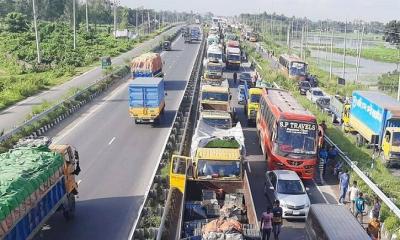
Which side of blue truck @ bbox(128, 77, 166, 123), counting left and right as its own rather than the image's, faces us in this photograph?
back

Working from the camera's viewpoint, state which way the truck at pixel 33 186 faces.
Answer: facing away from the viewer and to the right of the viewer

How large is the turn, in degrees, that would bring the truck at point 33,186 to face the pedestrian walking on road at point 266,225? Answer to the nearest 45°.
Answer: approximately 45° to its right

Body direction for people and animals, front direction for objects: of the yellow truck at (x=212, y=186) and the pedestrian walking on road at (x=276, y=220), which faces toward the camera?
the yellow truck

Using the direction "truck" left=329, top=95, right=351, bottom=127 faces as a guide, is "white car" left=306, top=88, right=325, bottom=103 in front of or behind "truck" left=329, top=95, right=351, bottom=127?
behind

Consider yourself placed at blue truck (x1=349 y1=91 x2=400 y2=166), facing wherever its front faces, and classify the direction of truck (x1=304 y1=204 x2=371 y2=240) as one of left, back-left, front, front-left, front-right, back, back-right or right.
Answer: front-right

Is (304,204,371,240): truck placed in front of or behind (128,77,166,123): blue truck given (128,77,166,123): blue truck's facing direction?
behind

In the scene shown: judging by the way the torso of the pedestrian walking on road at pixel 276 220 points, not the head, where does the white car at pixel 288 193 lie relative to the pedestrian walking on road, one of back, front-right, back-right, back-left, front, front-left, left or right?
front

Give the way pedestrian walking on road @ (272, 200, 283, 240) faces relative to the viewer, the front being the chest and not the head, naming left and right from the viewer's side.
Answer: facing away from the viewer

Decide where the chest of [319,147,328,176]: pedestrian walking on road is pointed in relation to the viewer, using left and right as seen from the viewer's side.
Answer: facing away from the viewer

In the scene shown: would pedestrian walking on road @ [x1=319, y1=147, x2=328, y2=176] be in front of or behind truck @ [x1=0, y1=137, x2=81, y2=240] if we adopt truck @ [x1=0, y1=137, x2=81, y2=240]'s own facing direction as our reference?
in front

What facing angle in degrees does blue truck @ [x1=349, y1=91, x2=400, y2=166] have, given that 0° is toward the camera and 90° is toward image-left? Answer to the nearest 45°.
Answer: approximately 315°

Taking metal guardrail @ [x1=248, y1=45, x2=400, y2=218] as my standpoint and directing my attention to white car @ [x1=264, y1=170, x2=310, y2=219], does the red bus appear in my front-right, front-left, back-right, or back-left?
front-right

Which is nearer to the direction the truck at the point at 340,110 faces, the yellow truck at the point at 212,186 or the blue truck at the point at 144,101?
the yellow truck
